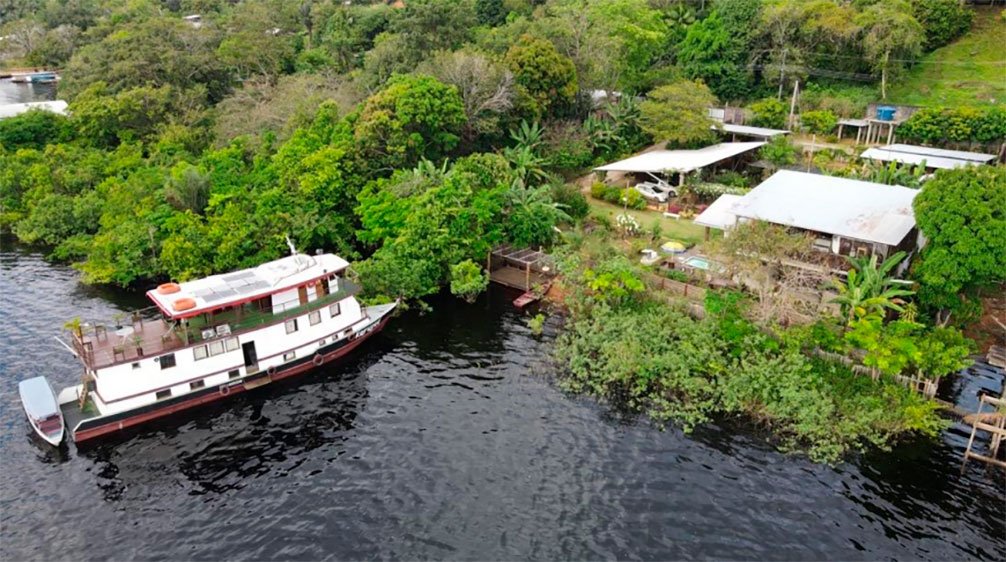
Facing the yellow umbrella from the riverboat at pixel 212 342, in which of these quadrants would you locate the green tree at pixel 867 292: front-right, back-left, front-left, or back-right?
front-right

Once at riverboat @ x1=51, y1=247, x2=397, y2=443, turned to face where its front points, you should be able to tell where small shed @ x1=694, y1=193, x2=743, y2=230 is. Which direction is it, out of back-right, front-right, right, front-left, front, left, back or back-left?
front-right

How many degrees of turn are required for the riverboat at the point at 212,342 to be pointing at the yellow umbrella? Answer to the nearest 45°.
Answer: approximately 45° to its right

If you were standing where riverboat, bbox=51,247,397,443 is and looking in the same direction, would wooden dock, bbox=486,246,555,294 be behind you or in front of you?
in front

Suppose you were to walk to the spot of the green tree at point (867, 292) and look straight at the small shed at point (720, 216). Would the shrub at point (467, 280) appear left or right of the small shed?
left

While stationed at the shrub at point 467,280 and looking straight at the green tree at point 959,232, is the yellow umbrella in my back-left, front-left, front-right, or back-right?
front-left

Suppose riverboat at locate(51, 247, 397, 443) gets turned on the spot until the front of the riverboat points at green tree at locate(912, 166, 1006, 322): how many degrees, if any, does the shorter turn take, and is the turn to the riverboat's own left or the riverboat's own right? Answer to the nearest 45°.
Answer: approximately 45° to the riverboat's own right

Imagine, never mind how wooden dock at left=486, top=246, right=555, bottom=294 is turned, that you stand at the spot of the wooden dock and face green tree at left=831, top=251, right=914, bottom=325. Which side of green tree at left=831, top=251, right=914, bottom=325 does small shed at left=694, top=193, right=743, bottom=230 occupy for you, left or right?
left

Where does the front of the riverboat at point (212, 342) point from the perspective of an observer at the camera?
facing away from the viewer and to the right of the viewer

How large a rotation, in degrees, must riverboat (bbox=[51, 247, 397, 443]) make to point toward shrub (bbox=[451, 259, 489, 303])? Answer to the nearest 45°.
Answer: approximately 45° to its right

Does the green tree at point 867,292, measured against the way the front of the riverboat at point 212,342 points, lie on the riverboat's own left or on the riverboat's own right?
on the riverboat's own right

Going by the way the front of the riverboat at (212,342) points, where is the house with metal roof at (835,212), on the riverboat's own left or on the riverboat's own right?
on the riverboat's own right

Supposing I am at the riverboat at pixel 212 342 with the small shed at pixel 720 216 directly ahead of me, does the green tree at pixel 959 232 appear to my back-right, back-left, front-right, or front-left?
front-right
